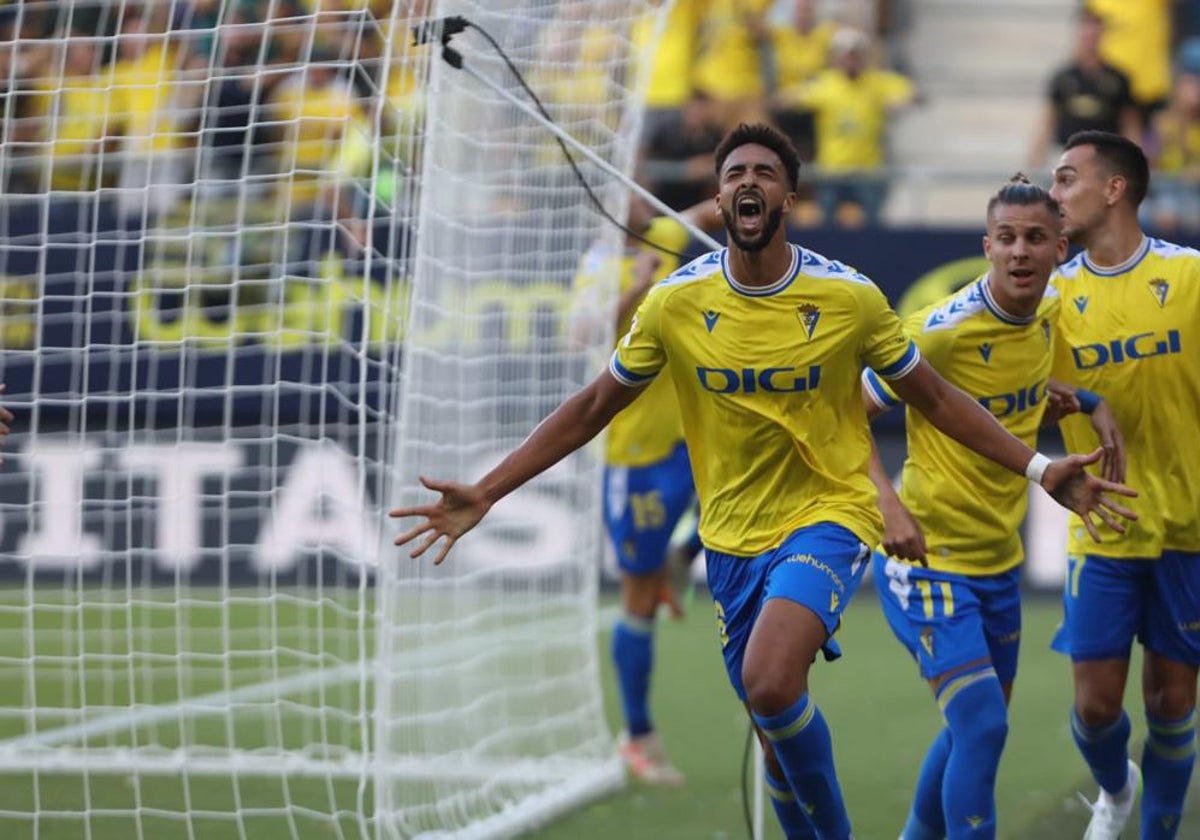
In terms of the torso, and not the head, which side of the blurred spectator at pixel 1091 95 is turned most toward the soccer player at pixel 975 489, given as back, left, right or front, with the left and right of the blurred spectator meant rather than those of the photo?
front

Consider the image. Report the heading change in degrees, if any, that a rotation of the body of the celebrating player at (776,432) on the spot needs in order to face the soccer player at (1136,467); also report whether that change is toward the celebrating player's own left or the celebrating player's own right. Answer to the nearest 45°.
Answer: approximately 135° to the celebrating player's own left

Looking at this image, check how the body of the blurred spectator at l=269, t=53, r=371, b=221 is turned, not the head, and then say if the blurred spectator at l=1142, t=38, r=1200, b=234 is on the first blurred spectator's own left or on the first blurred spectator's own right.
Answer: on the first blurred spectator's own left

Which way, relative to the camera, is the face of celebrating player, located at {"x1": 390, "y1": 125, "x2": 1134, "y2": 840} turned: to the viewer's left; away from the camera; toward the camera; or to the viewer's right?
toward the camera

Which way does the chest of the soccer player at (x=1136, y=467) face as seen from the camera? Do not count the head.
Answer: toward the camera

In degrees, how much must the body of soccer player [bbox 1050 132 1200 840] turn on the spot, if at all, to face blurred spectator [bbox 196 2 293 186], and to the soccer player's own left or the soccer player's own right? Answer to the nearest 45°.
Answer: approximately 90° to the soccer player's own right

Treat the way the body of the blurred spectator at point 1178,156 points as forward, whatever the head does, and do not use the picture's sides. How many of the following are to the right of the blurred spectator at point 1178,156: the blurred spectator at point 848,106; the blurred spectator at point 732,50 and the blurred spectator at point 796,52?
3

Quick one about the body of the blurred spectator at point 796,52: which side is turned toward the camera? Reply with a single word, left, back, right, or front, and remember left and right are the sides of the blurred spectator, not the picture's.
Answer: front

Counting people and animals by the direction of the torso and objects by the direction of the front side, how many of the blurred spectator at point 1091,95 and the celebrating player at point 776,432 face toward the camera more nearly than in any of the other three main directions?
2

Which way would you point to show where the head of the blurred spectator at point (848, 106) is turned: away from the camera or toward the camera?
toward the camera

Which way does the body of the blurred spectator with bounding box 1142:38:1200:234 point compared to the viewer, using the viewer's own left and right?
facing the viewer

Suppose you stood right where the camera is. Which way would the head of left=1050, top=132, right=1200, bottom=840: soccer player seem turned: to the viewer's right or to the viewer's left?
to the viewer's left

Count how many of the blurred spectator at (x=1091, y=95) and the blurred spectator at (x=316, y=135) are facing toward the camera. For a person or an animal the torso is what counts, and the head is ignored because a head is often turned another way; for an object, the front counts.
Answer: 2

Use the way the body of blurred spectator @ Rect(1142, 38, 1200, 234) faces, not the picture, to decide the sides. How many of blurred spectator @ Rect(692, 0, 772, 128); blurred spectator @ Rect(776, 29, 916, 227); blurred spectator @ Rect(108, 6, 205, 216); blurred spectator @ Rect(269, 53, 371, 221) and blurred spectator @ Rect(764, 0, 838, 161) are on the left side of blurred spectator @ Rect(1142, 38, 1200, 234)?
0

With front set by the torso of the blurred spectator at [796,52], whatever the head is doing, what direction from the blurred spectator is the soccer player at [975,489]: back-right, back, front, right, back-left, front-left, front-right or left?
front

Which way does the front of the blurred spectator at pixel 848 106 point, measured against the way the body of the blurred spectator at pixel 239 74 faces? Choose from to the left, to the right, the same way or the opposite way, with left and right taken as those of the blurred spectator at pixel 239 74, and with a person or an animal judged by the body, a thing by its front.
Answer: the same way
